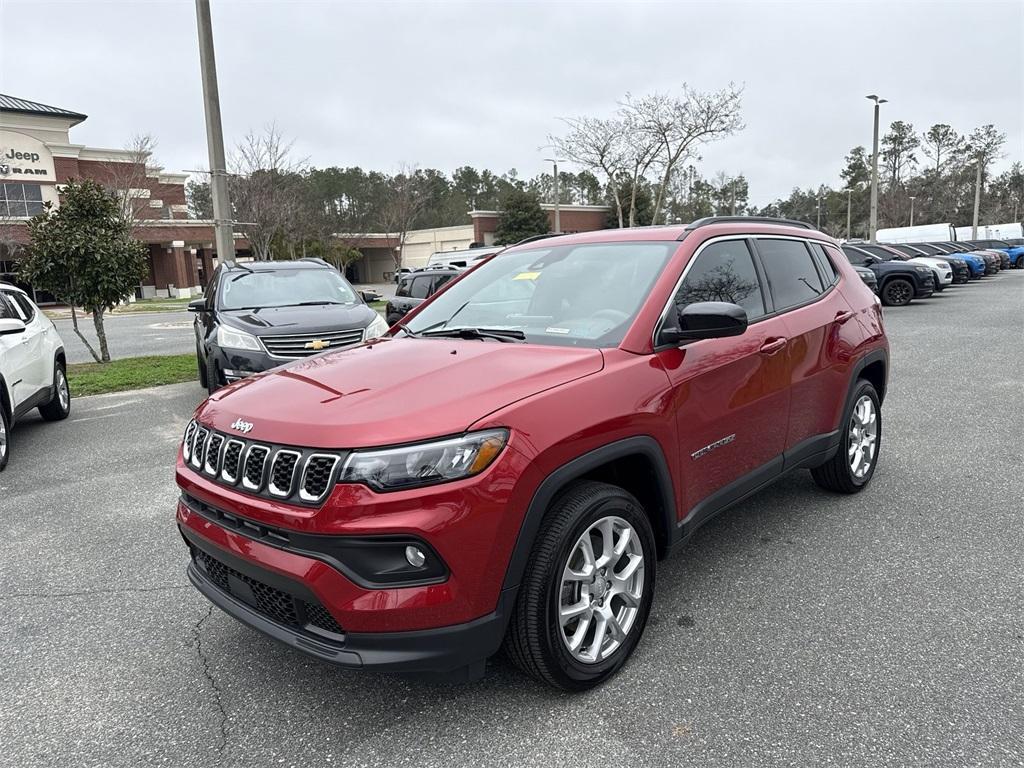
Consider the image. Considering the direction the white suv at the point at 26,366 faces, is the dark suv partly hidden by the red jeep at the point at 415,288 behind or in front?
behind

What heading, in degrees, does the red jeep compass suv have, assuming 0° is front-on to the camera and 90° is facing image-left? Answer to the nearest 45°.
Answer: approximately 45°

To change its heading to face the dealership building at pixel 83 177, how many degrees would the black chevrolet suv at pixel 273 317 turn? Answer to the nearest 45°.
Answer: approximately 135° to its left

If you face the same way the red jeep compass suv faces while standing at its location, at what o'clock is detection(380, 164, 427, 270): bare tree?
The bare tree is roughly at 4 o'clock from the red jeep compass suv.

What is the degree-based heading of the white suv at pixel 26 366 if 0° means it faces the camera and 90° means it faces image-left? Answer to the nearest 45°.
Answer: approximately 45°

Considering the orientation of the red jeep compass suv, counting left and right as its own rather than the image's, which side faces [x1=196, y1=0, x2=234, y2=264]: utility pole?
right

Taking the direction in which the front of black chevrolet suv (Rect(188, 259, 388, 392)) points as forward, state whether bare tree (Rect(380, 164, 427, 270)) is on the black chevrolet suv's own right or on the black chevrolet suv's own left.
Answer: on the black chevrolet suv's own left

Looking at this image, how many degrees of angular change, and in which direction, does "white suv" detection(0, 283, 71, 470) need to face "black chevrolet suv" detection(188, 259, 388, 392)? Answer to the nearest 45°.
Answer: approximately 135° to its left
